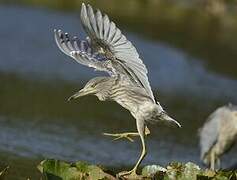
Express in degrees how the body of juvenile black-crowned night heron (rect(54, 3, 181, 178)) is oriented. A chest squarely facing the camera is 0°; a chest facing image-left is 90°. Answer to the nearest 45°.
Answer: approximately 90°
